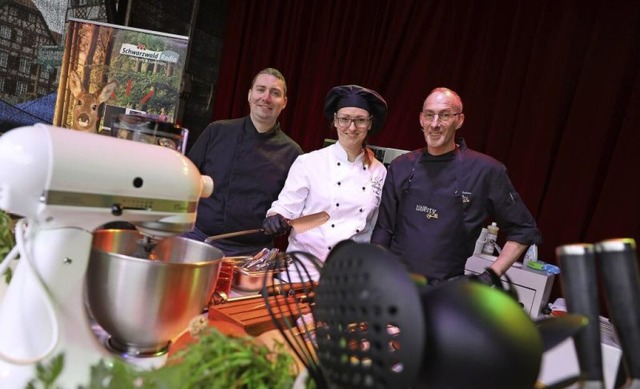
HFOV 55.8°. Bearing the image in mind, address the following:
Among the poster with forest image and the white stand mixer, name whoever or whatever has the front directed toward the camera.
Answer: the poster with forest image

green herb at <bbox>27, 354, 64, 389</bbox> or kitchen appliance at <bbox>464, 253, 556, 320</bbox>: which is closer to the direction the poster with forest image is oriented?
the green herb

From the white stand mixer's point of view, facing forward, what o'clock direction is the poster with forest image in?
The poster with forest image is roughly at 9 o'clock from the white stand mixer.

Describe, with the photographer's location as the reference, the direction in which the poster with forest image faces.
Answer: facing the viewer

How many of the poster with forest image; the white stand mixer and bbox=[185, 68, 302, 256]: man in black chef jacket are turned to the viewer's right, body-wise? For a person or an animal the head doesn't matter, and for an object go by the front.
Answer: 1

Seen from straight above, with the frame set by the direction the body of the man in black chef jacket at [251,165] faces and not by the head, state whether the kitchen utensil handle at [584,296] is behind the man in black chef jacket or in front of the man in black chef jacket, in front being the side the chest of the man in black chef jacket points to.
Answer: in front

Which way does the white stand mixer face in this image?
to the viewer's right

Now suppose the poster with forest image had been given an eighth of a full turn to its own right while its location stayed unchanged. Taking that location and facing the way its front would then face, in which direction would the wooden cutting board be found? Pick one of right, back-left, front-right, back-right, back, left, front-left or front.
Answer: front-left

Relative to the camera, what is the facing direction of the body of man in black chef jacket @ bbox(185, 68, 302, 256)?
toward the camera

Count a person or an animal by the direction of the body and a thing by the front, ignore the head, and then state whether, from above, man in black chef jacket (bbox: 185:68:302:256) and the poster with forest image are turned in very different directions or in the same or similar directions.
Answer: same or similar directions

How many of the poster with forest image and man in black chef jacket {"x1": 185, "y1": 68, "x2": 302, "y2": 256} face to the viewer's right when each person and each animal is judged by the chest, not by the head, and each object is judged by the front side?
0

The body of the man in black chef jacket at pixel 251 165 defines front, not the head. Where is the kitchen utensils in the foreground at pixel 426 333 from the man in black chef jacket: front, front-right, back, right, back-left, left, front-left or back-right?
front
